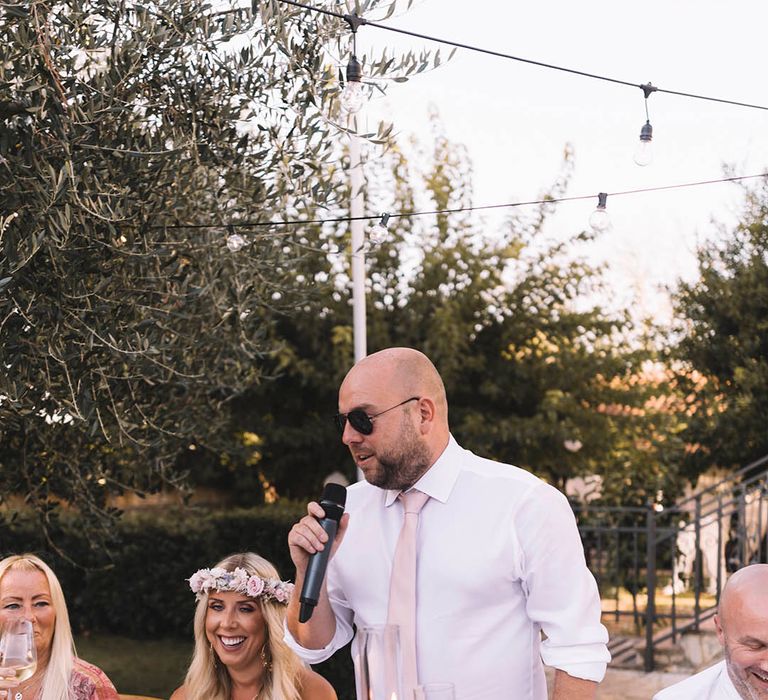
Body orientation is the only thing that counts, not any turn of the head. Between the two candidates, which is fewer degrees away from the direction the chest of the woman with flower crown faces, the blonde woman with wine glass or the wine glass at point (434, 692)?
the wine glass

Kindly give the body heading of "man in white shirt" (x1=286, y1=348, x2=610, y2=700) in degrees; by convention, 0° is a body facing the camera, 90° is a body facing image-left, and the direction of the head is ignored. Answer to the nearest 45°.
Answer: approximately 45°

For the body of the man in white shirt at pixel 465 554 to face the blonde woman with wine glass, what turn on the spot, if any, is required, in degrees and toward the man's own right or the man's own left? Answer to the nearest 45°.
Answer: approximately 90° to the man's own right

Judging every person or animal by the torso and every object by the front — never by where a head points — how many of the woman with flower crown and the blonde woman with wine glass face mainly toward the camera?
2

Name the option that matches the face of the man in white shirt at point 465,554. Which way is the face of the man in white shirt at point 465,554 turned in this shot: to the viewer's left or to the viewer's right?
to the viewer's left

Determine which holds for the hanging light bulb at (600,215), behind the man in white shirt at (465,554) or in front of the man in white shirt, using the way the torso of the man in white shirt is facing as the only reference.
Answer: behind

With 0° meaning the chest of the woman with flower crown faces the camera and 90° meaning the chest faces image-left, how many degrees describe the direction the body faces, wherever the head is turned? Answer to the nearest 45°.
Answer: approximately 0°

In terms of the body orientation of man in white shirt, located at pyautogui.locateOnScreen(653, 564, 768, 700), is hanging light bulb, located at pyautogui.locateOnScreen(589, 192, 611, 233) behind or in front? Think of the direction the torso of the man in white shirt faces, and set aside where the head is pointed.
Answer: behind

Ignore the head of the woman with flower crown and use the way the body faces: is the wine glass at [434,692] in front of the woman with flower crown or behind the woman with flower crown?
in front
